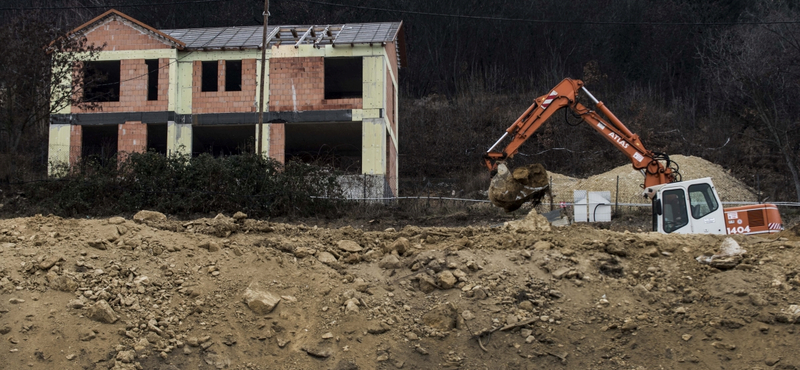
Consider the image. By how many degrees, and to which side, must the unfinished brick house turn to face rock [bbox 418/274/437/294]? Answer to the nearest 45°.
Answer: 0° — it already faces it

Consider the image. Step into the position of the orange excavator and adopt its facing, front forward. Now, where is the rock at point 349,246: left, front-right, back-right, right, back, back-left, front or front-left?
front-left

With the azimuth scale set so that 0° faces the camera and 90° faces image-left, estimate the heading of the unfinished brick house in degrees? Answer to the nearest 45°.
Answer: approximately 0°

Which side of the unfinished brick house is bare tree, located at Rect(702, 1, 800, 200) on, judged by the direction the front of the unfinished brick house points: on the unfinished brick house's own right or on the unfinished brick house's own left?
on the unfinished brick house's own left

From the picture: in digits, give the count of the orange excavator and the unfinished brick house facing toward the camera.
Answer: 1

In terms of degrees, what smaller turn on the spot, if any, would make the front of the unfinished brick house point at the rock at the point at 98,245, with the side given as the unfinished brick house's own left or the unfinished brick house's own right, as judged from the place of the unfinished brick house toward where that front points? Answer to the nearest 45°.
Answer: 0° — it already faces it

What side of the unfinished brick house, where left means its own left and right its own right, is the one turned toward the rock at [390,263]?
front

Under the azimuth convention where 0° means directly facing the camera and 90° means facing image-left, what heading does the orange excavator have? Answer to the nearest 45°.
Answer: approximately 90°

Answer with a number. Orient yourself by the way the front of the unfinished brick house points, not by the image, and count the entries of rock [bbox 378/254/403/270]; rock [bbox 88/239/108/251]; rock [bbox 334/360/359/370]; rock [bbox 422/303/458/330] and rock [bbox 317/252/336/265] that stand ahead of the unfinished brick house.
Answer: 5

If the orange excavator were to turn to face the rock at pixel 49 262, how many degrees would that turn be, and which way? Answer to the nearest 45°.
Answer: approximately 45° to its left

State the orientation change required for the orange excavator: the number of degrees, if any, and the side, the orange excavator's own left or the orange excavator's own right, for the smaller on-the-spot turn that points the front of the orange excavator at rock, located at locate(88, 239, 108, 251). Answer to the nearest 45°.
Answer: approximately 45° to the orange excavator's own left

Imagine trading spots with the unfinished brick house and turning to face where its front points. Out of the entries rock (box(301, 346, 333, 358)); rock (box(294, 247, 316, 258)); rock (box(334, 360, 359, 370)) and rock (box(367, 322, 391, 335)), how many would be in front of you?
4

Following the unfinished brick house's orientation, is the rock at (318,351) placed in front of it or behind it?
in front
